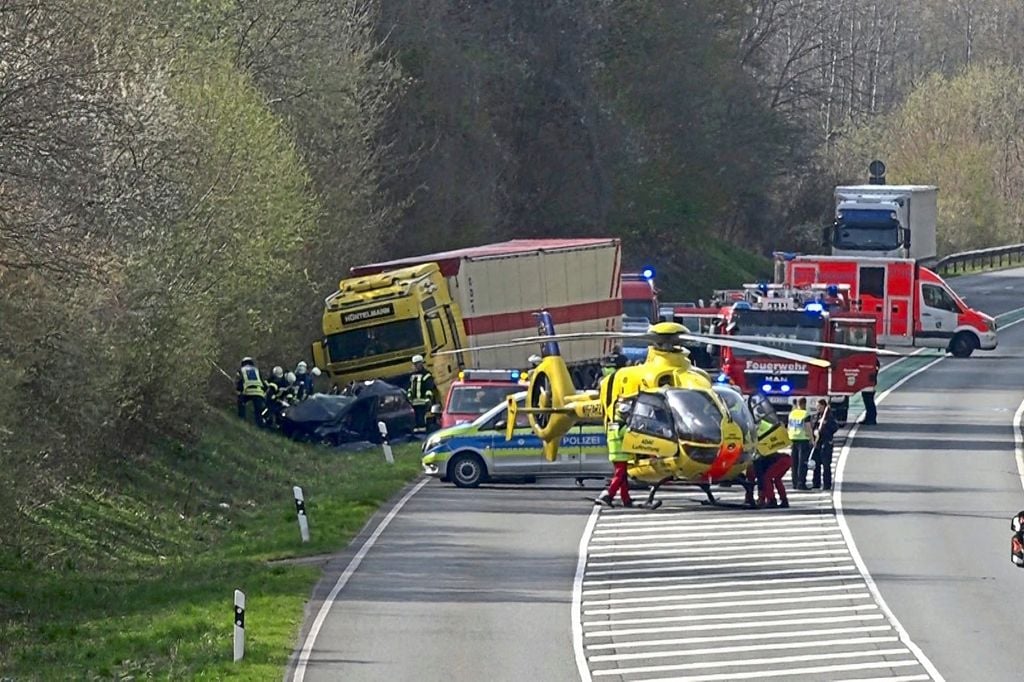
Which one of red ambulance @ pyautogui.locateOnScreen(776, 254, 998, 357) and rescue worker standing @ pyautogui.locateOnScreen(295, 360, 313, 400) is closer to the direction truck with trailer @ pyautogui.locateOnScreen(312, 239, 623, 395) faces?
the rescue worker standing

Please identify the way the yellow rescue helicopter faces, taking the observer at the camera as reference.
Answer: facing the viewer and to the right of the viewer

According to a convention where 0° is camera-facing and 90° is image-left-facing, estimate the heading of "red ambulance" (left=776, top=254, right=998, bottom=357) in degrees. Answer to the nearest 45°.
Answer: approximately 270°

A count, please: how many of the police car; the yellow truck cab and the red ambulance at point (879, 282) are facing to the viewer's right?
1

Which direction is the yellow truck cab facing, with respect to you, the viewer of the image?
facing the viewer and to the left of the viewer

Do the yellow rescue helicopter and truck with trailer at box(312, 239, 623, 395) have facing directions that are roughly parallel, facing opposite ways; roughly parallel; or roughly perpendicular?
roughly perpendicular

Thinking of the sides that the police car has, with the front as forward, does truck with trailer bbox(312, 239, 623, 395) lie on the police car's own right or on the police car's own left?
on the police car's own right

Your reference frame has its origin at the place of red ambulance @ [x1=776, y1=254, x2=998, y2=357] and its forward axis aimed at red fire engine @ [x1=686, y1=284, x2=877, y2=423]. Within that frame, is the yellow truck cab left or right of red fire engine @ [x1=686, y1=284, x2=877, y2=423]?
right

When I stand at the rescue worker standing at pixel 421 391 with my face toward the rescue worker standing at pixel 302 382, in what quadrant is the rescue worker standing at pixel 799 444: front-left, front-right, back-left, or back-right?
back-left

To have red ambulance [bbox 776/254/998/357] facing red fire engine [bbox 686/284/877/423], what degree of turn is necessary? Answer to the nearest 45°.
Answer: approximately 90° to its right

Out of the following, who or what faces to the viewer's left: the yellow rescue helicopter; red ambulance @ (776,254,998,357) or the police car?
the police car

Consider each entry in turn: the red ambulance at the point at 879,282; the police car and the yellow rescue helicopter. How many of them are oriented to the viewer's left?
1

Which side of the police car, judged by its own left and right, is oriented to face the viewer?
left

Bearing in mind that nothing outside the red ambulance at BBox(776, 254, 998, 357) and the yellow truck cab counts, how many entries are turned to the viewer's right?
1
